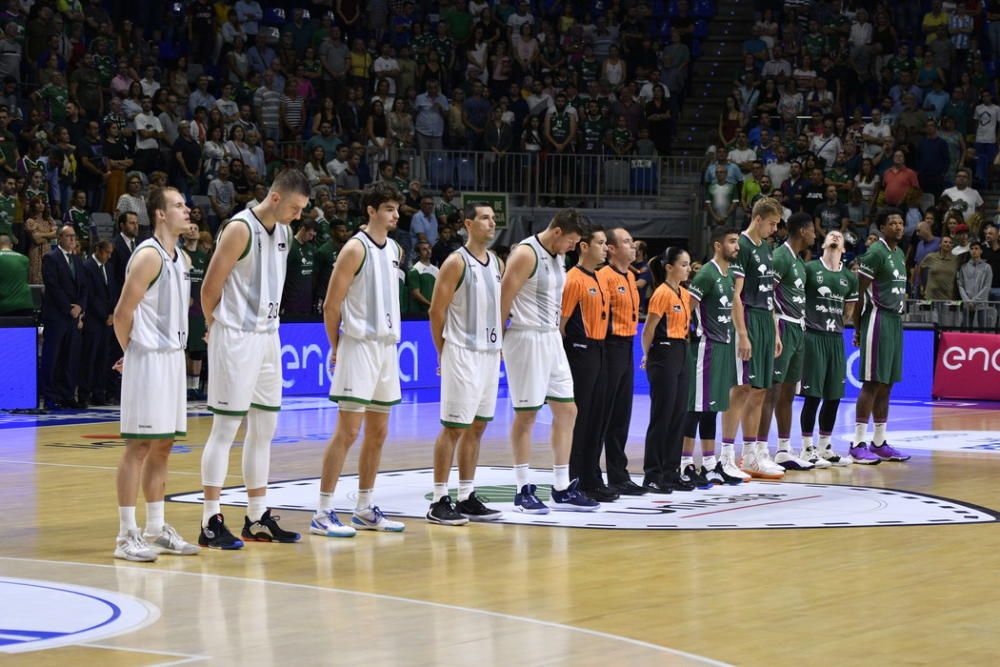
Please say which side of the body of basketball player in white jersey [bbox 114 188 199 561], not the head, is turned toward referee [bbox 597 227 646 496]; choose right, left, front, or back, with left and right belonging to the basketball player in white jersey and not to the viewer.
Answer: left

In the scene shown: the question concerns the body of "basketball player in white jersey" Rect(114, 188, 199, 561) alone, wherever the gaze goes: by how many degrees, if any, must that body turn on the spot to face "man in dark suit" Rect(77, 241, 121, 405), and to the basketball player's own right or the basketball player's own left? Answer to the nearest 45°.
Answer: approximately 135° to the basketball player's own left

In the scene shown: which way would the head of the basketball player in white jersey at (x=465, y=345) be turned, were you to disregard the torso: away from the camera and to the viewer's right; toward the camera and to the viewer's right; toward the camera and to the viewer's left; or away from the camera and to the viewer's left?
toward the camera and to the viewer's right

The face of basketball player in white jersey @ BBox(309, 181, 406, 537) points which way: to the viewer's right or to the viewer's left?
to the viewer's right

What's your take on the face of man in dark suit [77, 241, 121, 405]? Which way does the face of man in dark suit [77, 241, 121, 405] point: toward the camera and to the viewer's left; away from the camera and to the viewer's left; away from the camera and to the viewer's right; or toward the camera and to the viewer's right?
toward the camera and to the viewer's right

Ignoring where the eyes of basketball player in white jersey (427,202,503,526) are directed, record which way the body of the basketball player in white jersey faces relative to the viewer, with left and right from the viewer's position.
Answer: facing the viewer and to the right of the viewer

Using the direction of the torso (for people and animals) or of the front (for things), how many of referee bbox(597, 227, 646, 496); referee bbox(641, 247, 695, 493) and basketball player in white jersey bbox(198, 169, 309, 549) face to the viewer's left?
0

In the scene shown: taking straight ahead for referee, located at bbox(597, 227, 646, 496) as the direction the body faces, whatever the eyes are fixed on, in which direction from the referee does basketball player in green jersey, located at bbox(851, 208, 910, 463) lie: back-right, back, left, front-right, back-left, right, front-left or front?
left

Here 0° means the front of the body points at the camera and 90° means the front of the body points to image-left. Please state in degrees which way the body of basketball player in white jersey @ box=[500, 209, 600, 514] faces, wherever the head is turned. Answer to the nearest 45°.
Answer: approximately 315°
